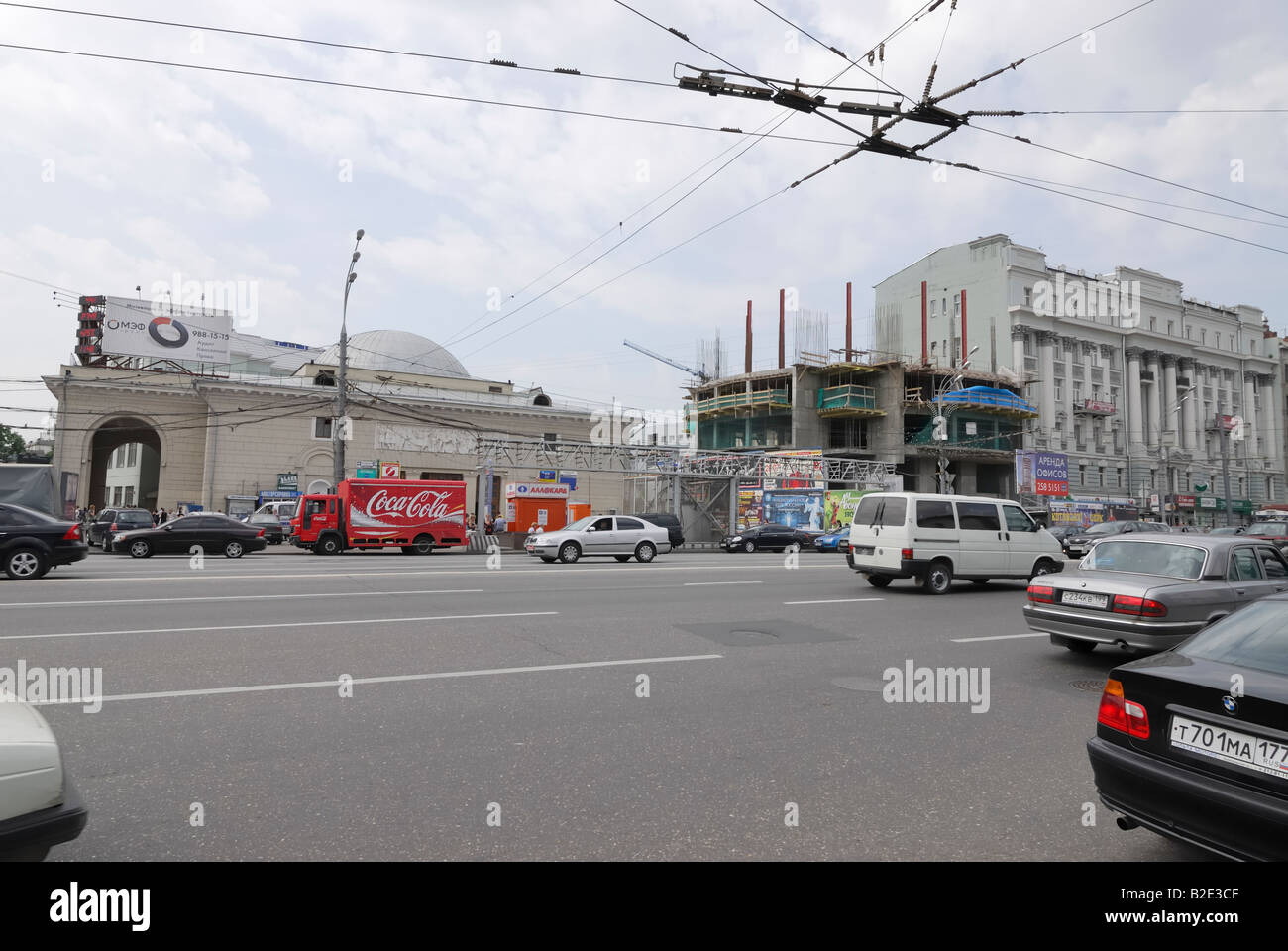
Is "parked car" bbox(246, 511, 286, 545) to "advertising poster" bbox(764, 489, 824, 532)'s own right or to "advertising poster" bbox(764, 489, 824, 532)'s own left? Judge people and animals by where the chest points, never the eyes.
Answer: on its right

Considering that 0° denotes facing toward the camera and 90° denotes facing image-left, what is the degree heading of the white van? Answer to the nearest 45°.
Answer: approximately 225°

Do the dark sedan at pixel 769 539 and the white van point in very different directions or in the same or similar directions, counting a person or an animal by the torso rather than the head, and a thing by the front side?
very different directions

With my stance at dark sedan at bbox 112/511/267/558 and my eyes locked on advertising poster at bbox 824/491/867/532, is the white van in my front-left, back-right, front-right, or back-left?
front-right

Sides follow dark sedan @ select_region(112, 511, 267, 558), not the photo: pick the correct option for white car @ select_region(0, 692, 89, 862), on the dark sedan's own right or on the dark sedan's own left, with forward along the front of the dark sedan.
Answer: on the dark sedan's own left

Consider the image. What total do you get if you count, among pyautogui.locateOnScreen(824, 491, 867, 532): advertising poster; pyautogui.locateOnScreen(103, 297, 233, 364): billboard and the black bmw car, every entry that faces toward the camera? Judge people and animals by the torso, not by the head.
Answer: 2

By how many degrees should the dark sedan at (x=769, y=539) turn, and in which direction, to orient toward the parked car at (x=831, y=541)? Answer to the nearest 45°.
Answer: approximately 135° to its left

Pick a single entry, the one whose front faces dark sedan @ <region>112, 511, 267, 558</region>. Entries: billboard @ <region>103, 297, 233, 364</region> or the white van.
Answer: the billboard

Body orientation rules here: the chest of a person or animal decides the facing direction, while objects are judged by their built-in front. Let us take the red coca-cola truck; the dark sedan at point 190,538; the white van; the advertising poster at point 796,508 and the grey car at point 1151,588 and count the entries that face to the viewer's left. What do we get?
2

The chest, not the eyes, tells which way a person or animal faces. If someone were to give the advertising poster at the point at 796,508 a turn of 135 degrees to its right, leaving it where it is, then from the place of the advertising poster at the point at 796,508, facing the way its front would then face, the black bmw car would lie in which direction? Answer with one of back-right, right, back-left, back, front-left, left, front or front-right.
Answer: back-left

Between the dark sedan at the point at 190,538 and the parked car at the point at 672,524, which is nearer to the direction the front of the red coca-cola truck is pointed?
the dark sedan

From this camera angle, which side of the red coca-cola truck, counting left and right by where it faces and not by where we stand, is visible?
left

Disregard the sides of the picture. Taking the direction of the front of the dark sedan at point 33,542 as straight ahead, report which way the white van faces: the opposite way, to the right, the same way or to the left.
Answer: the opposite way

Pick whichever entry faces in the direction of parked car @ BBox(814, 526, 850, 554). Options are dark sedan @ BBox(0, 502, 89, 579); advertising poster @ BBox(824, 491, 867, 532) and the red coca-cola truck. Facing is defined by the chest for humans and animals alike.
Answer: the advertising poster

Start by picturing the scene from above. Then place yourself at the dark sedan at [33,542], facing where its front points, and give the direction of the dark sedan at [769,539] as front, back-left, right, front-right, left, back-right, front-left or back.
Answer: back

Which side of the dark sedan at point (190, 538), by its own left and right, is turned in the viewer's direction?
left

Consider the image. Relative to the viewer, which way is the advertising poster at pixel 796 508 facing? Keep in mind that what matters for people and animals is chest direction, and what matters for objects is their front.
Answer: toward the camera
